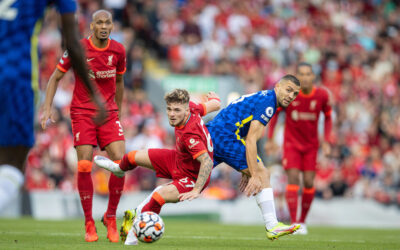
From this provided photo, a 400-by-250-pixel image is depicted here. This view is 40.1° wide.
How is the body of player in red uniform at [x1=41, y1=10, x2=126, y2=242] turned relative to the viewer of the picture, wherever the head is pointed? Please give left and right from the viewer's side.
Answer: facing the viewer

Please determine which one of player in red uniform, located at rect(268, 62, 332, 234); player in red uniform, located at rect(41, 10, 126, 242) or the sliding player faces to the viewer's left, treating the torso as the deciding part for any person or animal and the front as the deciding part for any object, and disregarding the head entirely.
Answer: the sliding player

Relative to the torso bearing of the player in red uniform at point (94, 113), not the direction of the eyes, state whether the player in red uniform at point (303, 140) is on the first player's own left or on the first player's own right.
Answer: on the first player's own left

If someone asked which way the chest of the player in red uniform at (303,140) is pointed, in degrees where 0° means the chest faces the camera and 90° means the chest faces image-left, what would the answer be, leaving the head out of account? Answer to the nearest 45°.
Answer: approximately 0°

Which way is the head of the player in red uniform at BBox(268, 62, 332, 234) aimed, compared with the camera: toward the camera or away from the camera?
toward the camera

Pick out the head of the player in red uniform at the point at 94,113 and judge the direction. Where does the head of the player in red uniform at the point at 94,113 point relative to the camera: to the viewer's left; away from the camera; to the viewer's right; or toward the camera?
toward the camera

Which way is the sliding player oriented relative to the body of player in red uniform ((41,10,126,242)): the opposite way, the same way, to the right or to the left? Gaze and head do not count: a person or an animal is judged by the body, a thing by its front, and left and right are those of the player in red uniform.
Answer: to the right

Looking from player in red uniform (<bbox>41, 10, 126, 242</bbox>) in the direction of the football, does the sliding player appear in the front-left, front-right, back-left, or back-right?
front-left

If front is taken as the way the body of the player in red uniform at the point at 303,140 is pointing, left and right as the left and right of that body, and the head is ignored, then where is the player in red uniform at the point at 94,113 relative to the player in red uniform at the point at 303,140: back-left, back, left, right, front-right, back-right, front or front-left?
front-right

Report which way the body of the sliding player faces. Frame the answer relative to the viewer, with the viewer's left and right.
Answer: facing to the left of the viewer

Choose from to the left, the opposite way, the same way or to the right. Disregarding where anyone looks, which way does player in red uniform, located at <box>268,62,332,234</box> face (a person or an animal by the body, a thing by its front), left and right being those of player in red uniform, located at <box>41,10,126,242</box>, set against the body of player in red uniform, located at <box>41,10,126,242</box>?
the same way

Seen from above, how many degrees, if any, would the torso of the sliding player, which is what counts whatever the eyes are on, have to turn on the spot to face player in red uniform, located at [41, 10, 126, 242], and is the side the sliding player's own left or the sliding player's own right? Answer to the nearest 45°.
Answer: approximately 45° to the sliding player's own right

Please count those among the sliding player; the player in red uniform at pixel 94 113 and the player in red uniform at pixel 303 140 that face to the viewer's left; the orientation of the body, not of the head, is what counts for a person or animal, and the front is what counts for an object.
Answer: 1
